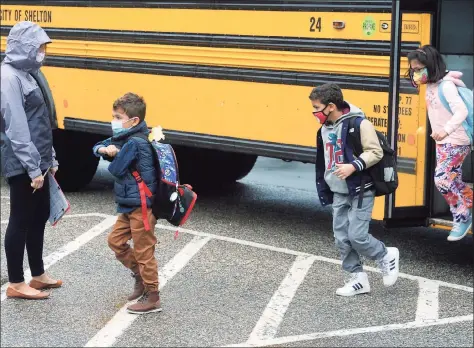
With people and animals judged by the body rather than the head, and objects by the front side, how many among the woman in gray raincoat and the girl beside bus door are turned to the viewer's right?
1

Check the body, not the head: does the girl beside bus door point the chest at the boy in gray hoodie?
yes

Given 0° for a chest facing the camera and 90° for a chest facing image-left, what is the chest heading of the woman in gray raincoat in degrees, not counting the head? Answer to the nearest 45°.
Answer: approximately 270°

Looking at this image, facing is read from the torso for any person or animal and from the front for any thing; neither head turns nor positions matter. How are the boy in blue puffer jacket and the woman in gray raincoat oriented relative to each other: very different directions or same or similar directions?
very different directions

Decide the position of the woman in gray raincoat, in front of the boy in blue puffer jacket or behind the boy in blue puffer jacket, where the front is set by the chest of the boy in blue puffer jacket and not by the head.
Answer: in front

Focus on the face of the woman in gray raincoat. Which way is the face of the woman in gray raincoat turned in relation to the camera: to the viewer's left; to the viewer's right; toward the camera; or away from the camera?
to the viewer's right

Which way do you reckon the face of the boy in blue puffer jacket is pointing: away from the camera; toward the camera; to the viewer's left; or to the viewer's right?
to the viewer's left

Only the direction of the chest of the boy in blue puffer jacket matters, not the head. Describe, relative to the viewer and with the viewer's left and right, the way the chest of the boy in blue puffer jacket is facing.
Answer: facing to the left of the viewer

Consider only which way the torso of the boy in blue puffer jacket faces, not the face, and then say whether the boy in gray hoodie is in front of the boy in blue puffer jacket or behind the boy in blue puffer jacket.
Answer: behind

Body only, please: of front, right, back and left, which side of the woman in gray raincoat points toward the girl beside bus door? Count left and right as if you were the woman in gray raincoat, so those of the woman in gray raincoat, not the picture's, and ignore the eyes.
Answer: front

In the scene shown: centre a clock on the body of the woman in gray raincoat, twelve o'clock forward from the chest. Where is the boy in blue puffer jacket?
The boy in blue puffer jacket is roughly at 1 o'clock from the woman in gray raincoat.

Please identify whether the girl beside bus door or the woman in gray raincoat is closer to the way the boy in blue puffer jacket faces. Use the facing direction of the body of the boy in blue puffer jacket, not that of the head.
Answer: the woman in gray raincoat

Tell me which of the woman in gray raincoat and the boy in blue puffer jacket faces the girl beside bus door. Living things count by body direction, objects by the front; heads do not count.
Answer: the woman in gray raincoat
